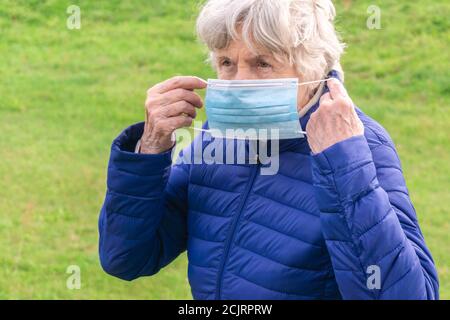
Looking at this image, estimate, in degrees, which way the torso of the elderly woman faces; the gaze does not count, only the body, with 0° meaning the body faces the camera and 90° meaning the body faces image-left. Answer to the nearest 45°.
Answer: approximately 45°

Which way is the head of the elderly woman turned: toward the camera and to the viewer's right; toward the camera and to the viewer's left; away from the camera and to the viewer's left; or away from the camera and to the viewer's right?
toward the camera and to the viewer's left
